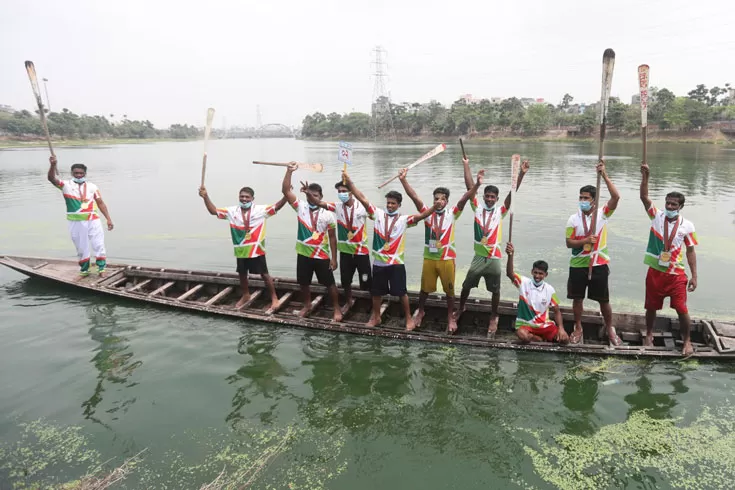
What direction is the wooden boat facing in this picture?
to the viewer's left

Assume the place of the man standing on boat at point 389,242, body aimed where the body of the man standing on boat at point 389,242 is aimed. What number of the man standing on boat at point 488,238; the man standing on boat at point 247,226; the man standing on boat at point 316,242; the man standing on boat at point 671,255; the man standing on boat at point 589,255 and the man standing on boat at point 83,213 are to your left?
3

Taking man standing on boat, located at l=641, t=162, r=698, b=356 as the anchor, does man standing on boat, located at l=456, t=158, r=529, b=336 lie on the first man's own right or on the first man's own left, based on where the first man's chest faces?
on the first man's own right
